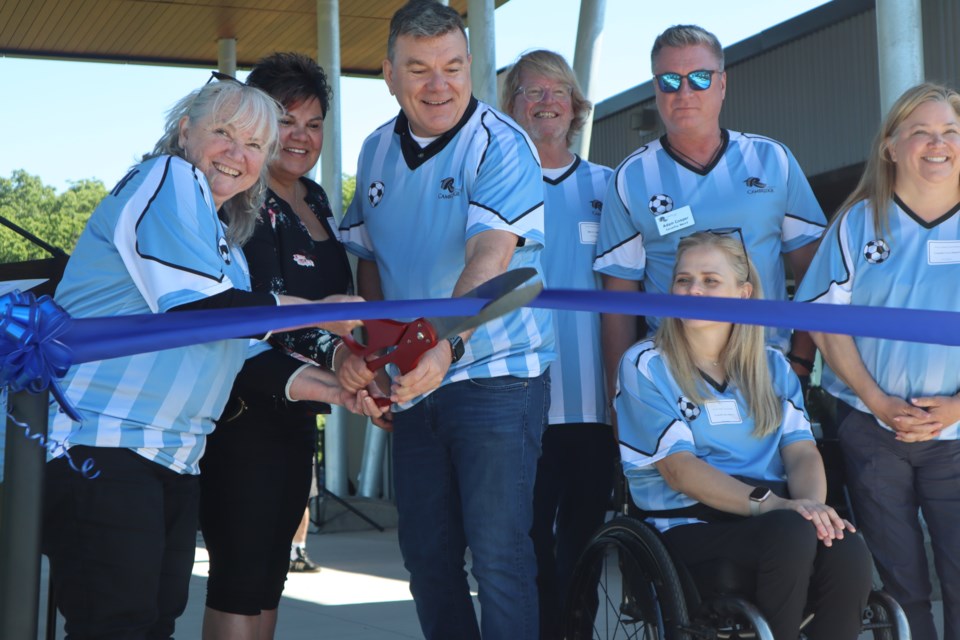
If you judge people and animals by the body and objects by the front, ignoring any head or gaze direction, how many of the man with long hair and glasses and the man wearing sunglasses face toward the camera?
2

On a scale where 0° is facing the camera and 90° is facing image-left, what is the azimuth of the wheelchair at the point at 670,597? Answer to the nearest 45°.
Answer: approximately 315°

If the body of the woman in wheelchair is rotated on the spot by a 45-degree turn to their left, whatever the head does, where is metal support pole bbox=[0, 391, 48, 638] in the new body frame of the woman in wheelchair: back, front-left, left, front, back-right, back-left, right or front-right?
back-right

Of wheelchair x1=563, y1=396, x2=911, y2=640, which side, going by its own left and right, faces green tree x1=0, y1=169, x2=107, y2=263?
back

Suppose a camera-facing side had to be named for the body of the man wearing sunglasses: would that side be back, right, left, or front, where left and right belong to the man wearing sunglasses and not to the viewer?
front

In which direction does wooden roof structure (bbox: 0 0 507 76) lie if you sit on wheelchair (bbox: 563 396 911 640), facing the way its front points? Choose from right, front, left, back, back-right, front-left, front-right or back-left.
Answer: back

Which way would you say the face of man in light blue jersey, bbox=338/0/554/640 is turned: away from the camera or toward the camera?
toward the camera

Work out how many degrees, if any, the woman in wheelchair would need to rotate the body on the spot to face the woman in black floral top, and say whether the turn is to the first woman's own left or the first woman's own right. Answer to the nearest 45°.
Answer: approximately 135° to the first woman's own right

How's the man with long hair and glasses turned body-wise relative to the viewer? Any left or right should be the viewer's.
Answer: facing the viewer

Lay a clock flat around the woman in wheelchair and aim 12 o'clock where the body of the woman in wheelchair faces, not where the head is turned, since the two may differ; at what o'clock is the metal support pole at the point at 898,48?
The metal support pole is roughly at 8 o'clock from the woman in wheelchair.

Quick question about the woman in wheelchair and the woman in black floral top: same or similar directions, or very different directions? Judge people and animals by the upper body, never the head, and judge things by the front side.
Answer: same or similar directions

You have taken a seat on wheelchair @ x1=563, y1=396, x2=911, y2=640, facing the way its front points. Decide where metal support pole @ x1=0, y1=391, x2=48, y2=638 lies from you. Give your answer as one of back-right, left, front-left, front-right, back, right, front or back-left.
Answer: right

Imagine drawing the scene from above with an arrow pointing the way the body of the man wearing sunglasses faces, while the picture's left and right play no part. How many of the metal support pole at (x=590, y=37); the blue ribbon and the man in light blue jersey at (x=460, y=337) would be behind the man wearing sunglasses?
1

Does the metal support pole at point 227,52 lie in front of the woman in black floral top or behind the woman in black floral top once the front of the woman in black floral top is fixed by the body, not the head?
behind

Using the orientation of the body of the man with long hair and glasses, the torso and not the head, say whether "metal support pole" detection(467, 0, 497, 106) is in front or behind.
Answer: behind
